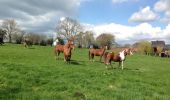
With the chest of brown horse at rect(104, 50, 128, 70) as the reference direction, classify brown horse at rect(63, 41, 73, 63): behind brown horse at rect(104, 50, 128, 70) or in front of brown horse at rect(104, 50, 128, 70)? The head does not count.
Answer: behind

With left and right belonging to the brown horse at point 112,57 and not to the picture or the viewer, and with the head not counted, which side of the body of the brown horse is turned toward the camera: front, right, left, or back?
right
